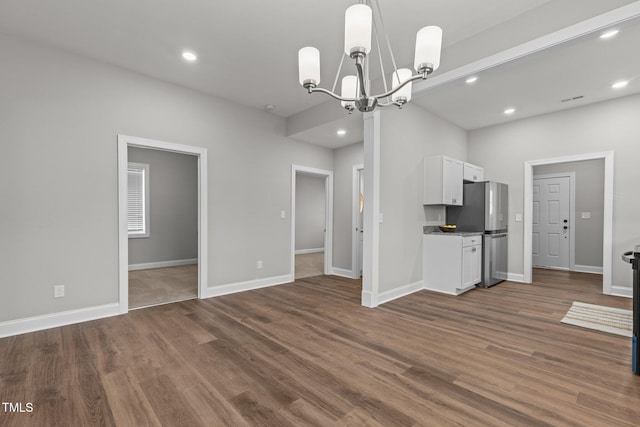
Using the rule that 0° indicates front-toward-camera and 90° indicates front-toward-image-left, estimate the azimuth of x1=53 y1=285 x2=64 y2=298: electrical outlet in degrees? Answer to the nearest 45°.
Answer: approximately 0°

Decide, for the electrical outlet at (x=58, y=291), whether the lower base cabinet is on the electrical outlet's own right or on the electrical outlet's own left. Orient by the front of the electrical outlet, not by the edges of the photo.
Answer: on the electrical outlet's own left

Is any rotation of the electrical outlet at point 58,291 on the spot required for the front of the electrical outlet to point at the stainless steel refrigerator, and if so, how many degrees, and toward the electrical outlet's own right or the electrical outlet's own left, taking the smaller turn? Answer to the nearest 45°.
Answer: approximately 45° to the electrical outlet's own left

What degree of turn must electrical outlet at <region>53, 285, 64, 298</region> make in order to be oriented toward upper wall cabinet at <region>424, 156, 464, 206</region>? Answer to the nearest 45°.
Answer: approximately 45° to its left

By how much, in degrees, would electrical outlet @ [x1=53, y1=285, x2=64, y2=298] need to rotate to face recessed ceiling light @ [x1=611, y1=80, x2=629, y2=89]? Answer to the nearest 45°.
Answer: approximately 45° to its left
